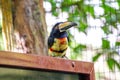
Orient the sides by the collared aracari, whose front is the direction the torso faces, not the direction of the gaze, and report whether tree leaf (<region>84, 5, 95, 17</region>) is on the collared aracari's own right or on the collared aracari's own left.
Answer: on the collared aracari's own left

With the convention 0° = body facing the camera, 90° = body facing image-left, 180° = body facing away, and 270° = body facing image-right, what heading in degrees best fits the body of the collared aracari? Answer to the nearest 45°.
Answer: approximately 315°

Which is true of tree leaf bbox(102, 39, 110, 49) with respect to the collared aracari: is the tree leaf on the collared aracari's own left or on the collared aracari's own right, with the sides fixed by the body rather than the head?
on the collared aracari's own left

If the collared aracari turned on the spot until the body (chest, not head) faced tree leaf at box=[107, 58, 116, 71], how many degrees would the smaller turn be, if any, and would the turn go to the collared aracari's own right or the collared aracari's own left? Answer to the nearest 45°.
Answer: approximately 90° to the collared aracari's own left
